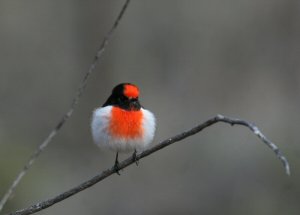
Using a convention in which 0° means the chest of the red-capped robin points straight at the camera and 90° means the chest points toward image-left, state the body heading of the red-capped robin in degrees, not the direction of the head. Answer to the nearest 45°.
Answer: approximately 0°
